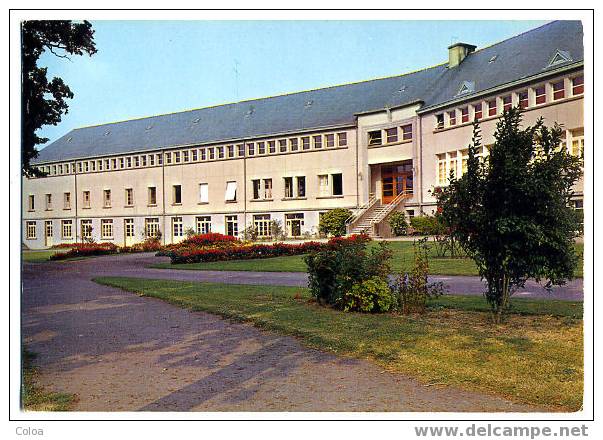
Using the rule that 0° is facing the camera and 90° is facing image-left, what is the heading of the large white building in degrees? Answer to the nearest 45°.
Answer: approximately 45°

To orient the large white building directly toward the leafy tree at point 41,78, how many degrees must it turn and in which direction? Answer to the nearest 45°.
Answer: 0° — it already faces it

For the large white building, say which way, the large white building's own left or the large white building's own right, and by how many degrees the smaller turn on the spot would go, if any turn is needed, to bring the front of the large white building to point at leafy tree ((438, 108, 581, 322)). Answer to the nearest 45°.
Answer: approximately 90° to the large white building's own left

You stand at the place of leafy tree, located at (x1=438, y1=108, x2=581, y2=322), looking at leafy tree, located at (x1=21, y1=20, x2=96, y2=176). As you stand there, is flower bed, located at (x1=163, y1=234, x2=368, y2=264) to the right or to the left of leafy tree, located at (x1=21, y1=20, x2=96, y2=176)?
right

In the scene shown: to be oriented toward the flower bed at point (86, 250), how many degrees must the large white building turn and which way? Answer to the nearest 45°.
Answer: approximately 45° to its right

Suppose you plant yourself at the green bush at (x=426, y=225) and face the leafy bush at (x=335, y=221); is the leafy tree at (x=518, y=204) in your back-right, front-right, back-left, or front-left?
back-left
